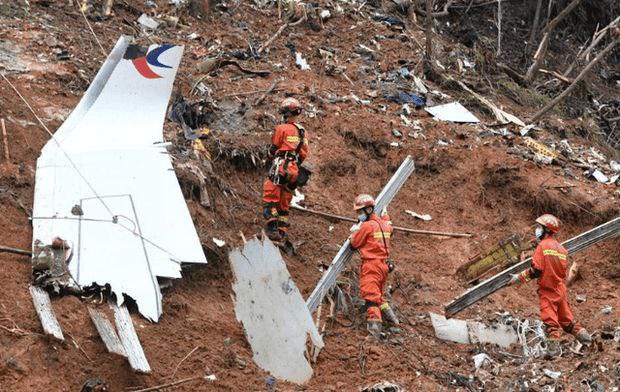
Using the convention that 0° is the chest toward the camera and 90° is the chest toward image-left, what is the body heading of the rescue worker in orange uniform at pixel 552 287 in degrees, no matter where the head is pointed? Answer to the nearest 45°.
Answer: approximately 135°

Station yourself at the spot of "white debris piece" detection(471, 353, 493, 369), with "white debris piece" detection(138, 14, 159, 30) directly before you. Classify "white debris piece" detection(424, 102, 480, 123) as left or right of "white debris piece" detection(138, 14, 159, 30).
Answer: right

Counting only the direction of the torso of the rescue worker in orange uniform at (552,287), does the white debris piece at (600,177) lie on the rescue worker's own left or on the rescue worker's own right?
on the rescue worker's own right

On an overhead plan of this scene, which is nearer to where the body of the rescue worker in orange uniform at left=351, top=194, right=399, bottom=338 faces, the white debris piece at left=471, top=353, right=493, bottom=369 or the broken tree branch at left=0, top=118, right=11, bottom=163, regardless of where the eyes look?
the broken tree branch
